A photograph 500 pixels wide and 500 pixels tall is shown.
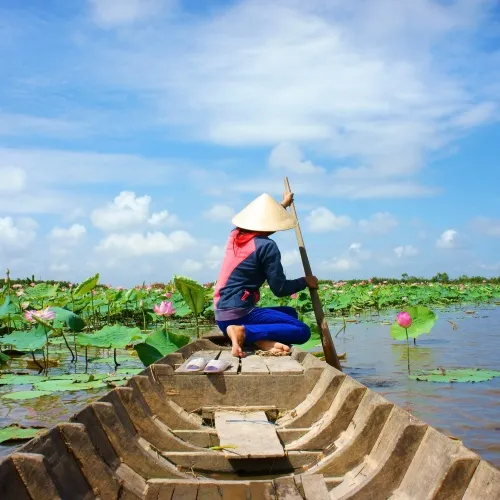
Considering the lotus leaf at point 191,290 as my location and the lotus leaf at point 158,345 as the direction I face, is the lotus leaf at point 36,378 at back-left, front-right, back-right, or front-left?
front-right

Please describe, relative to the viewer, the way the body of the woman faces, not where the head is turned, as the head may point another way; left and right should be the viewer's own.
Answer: facing away from the viewer and to the right of the viewer

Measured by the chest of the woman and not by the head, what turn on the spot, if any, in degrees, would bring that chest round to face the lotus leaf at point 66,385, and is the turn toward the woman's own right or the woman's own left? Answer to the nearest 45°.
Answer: approximately 135° to the woman's own left

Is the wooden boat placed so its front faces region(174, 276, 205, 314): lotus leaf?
yes

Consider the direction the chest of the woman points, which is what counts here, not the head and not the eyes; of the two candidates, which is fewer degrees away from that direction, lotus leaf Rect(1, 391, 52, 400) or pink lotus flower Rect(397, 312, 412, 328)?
the pink lotus flower

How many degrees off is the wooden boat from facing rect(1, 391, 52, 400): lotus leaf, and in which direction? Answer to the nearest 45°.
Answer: approximately 45° to its left

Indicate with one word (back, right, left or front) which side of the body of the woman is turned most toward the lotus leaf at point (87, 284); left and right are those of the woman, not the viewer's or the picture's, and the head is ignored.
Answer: left

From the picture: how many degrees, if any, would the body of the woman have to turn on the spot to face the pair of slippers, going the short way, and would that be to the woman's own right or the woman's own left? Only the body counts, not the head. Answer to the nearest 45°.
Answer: approximately 135° to the woman's own right

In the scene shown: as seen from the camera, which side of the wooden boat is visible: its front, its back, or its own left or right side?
back

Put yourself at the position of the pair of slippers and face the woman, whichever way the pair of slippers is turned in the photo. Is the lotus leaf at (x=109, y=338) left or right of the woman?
left

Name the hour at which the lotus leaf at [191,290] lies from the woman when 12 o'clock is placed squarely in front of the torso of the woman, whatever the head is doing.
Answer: The lotus leaf is roughly at 10 o'clock from the woman.
